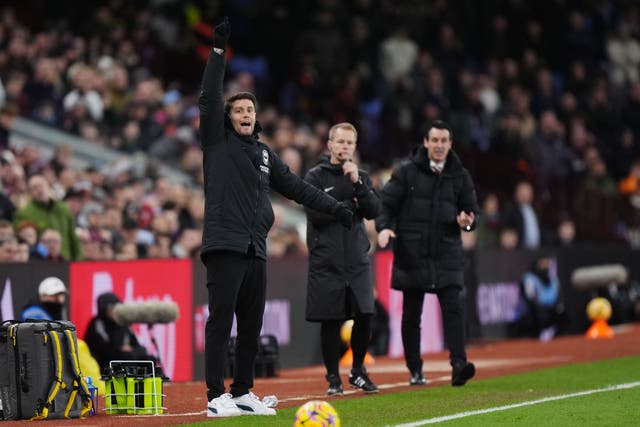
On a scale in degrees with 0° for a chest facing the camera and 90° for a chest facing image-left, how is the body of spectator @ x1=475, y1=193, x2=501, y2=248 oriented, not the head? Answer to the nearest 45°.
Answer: approximately 315°

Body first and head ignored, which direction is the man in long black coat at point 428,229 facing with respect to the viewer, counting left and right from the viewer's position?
facing the viewer

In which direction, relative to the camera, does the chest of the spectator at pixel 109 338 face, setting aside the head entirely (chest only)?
to the viewer's right

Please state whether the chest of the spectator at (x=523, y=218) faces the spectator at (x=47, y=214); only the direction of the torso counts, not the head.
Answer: no

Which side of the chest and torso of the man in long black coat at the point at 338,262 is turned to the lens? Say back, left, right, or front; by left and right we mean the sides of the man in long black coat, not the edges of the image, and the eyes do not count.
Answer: front

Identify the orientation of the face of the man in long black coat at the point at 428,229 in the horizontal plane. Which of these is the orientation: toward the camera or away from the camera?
toward the camera

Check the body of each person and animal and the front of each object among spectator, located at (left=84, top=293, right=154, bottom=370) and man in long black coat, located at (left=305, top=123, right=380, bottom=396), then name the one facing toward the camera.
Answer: the man in long black coat

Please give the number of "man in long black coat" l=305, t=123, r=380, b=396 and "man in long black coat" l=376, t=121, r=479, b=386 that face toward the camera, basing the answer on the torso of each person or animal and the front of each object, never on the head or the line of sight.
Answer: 2

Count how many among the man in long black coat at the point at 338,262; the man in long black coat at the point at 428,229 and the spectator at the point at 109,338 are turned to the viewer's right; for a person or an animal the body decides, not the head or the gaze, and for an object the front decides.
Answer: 1

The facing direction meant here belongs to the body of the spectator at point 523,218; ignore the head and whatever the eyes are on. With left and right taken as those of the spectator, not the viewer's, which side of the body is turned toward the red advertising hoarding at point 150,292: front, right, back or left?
right

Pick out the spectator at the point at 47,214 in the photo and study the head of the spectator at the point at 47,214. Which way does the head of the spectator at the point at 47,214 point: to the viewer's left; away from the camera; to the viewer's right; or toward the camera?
toward the camera
